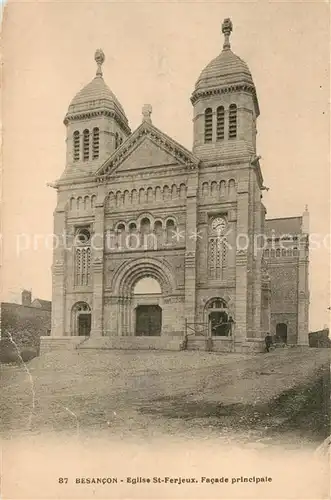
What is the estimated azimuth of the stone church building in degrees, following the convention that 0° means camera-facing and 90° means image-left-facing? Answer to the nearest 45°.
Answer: approximately 0°
